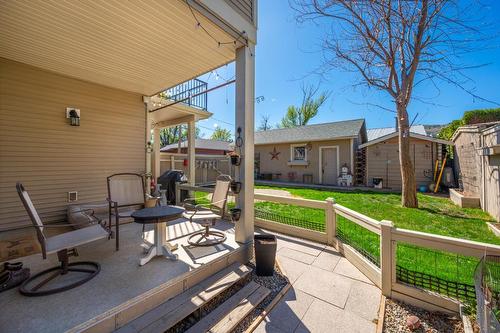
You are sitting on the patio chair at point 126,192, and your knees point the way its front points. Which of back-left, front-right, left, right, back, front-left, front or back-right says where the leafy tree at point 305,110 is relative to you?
left

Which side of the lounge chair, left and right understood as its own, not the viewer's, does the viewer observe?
right

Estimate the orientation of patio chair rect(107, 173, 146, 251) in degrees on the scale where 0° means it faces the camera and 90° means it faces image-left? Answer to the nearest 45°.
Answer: approximately 315°

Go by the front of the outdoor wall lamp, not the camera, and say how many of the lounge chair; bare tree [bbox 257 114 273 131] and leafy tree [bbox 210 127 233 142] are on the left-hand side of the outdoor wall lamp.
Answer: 2

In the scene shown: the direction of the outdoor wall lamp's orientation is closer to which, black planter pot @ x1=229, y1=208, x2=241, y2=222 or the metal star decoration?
the black planter pot

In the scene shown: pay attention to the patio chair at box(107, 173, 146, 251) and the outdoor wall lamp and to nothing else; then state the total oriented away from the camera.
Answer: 0

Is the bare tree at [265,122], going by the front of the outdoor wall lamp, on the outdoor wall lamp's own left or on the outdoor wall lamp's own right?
on the outdoor wall lamp's own left

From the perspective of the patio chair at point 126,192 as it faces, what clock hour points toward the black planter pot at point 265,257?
The black planter pot is roughly at 12 o'clock from the patio chair.

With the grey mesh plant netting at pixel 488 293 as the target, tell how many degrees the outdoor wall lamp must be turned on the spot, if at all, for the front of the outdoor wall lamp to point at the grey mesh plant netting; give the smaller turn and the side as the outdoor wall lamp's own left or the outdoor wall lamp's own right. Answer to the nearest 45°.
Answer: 0° — it already faces it

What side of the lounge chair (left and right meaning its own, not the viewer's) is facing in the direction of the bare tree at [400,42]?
front
